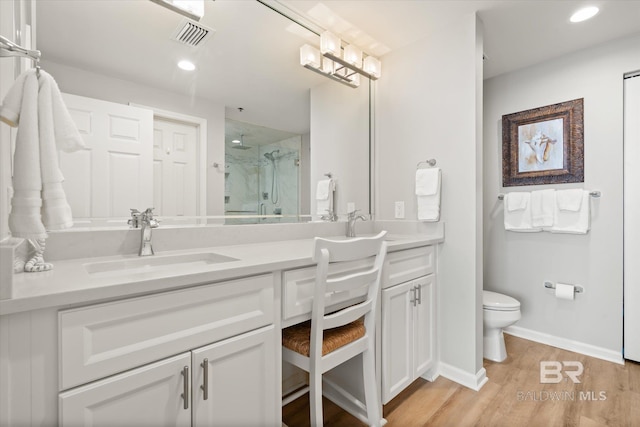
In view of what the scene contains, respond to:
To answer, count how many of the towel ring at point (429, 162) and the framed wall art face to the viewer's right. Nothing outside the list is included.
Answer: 0

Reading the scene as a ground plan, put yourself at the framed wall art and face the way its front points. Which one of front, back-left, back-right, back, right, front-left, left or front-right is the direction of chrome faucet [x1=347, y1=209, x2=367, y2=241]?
front

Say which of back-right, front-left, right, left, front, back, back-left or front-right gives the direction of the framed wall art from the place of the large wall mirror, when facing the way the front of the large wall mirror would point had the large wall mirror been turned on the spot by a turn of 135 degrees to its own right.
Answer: back

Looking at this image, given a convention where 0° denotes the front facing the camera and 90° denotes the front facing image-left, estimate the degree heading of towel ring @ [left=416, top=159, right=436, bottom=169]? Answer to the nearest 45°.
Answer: approximately 45°

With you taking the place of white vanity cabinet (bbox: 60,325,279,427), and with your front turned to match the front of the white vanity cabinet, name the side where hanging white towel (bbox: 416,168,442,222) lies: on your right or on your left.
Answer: on your left

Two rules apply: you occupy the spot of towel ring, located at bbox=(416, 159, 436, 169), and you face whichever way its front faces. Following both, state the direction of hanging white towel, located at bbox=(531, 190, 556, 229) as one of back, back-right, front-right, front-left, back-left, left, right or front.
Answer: back

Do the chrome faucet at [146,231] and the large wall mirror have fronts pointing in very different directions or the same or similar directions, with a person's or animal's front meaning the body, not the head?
same or similar directions

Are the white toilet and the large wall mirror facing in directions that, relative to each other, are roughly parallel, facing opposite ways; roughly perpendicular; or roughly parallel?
roughly parallel

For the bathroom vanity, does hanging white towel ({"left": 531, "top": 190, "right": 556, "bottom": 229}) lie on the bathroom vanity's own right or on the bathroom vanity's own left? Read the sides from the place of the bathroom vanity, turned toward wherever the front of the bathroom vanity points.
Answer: on the bathroom vanity's own left

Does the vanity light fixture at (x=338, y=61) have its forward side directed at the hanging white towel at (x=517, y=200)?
no

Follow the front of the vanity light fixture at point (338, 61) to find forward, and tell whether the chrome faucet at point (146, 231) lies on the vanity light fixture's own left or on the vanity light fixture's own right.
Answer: on the vanity light fixture's own right
